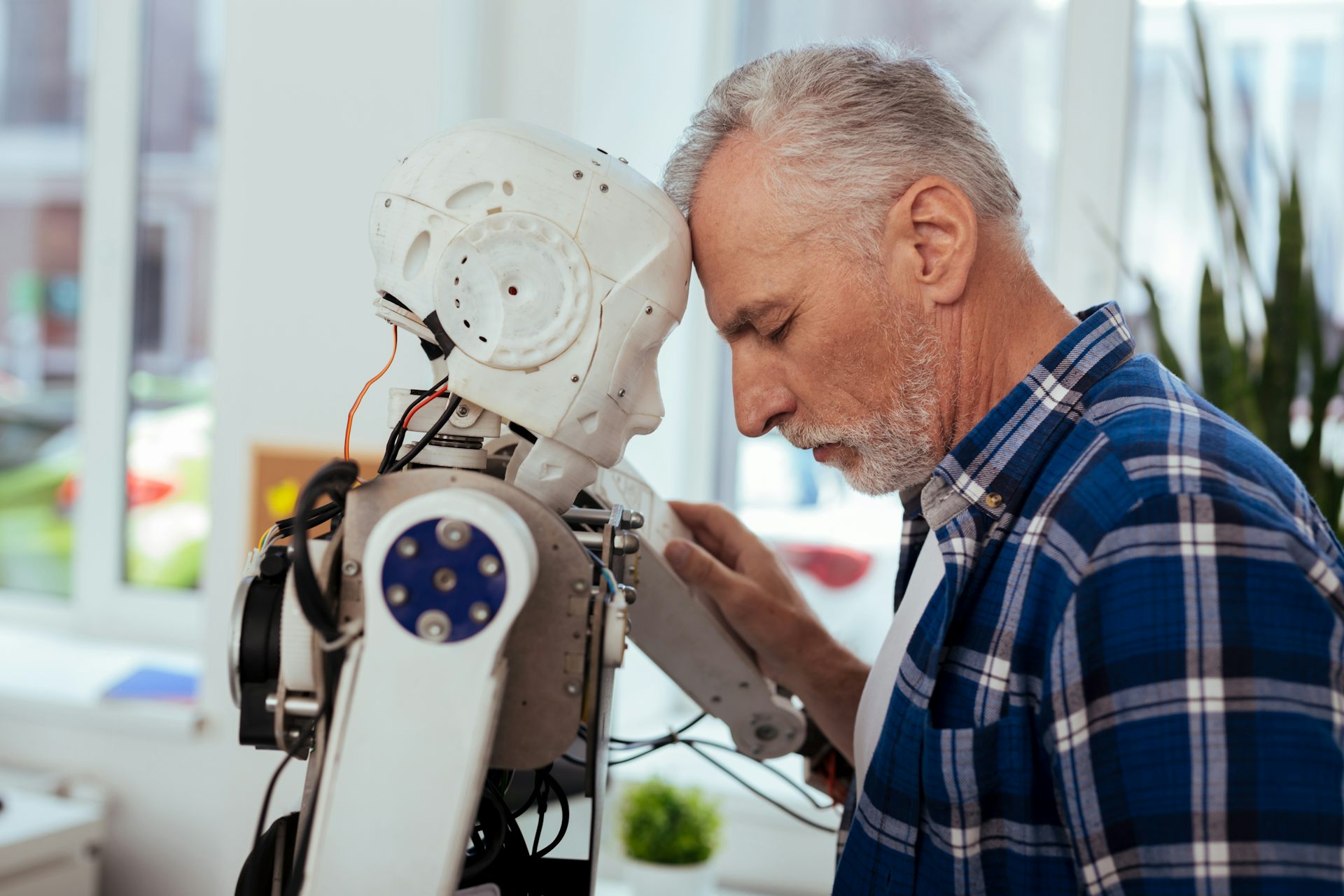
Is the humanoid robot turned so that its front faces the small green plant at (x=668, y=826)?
no

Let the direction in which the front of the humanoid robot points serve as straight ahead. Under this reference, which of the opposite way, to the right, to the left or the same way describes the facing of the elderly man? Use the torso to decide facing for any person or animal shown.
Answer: the opposite way

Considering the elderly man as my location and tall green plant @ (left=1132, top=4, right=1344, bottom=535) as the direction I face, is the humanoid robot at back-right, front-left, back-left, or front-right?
back-left

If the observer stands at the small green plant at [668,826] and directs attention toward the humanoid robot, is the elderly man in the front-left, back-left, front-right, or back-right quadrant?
front-left

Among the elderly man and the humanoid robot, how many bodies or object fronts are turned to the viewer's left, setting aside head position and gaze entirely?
1

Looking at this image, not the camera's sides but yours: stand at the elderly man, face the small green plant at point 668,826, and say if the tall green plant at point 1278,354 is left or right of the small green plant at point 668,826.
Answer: right

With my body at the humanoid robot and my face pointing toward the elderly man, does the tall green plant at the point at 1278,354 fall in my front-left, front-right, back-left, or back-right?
front-left

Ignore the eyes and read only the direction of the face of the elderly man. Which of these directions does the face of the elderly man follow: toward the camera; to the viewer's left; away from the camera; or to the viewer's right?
to the viewer's left

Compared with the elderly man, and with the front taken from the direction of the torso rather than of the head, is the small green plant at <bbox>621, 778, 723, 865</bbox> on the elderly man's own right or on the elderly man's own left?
on the elderly man's own right

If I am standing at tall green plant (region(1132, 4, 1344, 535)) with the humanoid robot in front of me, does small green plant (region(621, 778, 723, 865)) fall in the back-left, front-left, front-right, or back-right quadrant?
front-right

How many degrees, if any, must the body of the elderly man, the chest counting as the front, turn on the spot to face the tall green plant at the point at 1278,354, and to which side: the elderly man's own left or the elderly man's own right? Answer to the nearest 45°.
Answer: approximately 90° to the elderly man's own right

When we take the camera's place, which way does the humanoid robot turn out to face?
facing to the right of the viewer

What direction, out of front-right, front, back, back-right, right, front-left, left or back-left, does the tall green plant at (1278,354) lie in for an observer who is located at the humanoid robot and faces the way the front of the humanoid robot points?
front-left

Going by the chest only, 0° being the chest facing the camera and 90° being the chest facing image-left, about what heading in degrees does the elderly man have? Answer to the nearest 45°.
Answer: approximately 90°
